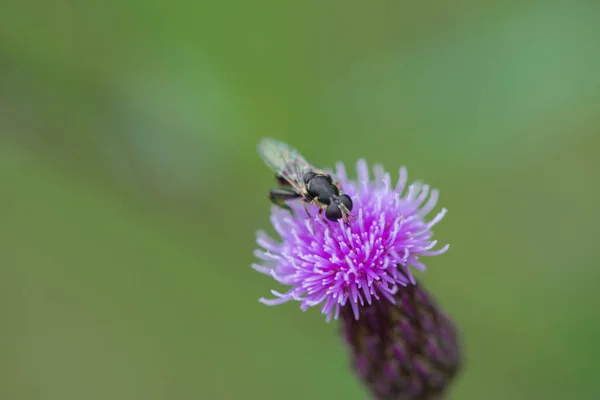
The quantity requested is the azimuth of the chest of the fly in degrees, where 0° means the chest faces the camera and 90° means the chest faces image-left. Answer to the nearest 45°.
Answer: approximately 315°
